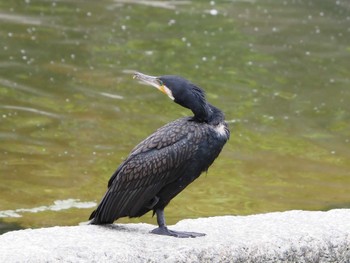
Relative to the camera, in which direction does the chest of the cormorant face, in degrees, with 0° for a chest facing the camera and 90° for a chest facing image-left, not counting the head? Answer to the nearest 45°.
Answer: approximately 270°
